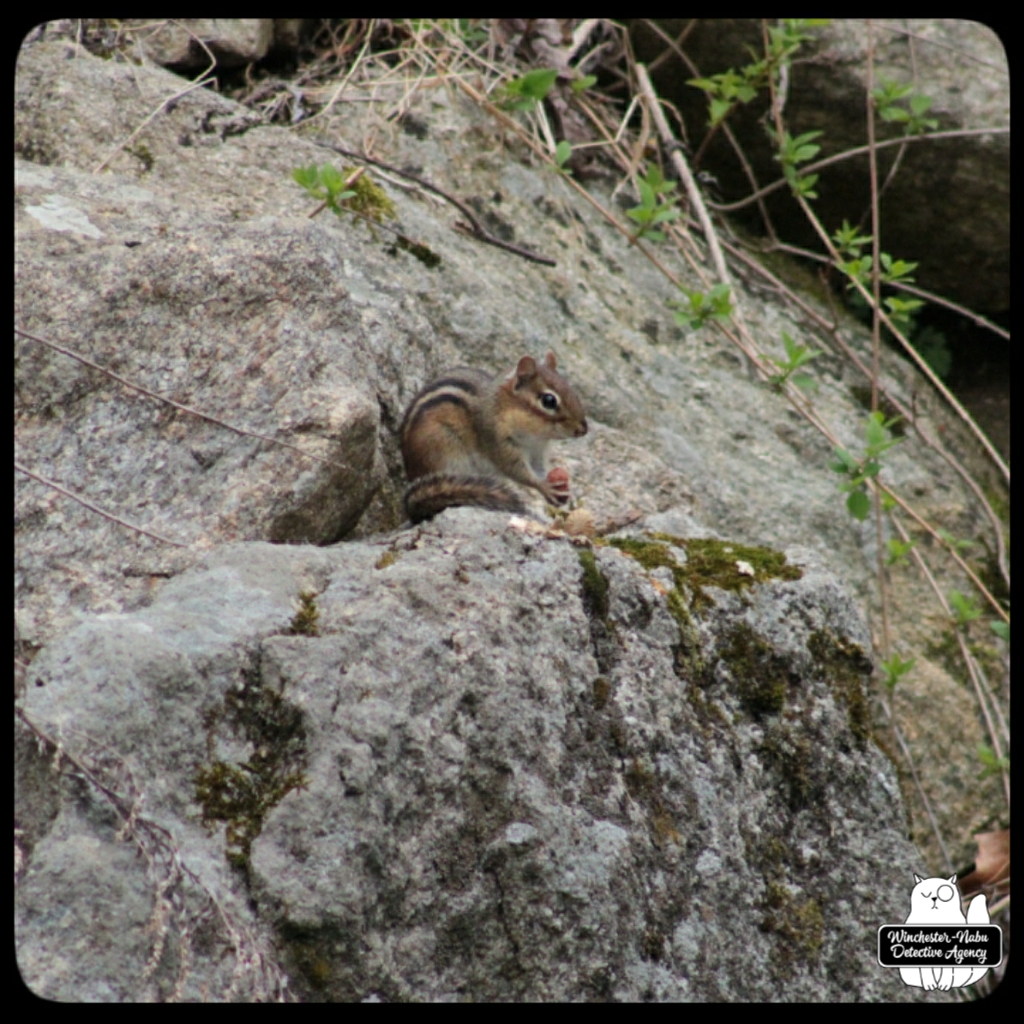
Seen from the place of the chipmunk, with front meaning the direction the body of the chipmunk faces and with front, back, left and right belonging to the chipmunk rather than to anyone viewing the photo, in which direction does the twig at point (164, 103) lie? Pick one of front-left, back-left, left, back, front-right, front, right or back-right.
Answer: back-left

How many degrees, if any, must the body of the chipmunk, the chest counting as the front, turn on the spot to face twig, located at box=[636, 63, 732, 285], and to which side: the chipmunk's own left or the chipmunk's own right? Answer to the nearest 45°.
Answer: approximately 90° to the chipmunk's own left

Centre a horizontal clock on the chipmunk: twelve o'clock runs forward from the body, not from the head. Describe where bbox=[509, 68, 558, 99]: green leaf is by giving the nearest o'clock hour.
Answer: The green leaf is roughly at 9 o'clock from the chipmunk.

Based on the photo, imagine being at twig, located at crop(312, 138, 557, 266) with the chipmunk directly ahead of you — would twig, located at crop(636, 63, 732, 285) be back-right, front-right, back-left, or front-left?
back-left

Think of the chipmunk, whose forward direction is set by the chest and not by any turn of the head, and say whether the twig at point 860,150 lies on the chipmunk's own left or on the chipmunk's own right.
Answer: on the chipmunk's own left

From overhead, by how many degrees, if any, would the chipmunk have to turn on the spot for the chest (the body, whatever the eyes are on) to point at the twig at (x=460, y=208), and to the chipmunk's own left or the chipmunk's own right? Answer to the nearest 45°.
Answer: approximately 90° to the chipmunk's own left

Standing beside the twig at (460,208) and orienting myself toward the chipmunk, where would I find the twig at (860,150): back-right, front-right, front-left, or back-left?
back-left

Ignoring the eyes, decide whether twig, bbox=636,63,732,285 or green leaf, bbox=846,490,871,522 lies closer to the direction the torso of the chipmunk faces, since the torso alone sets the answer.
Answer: the green leaf

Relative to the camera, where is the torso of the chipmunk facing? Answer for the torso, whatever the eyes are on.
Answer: to the viewer's right

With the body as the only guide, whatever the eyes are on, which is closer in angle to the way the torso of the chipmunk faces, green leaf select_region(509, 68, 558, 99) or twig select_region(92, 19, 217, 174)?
the green leaf
